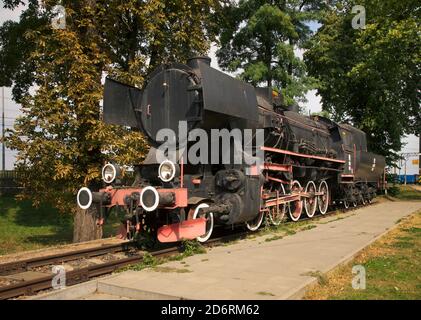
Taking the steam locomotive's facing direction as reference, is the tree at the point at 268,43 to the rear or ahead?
to the rear

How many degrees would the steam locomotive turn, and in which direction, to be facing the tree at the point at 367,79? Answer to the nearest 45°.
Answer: approximately 180°

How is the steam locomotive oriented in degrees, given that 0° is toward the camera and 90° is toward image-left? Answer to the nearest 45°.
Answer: approximately 45°
